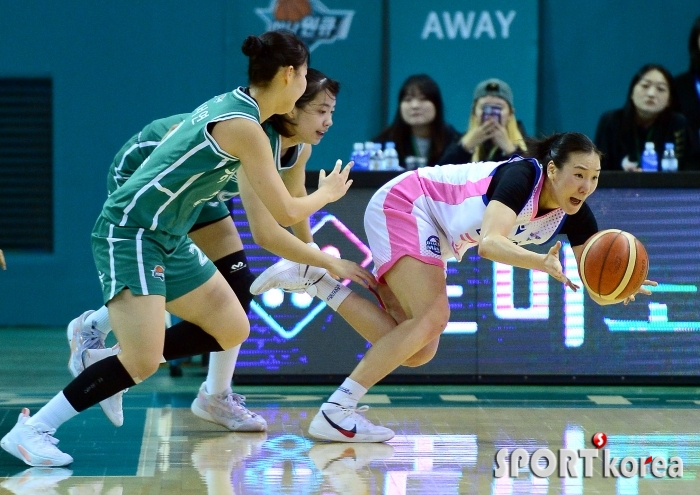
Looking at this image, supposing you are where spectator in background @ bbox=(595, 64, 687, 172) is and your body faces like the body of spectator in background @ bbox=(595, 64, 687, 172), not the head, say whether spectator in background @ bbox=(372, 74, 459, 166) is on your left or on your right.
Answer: on your right

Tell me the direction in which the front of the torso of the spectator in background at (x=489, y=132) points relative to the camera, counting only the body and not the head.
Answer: toward the camera

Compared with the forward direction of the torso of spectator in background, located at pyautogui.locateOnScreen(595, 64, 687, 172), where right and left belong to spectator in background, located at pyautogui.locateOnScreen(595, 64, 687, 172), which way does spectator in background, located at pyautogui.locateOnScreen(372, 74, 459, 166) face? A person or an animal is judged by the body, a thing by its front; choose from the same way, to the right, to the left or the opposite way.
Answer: the same way

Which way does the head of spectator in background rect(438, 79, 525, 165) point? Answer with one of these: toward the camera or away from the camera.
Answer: toward the camera

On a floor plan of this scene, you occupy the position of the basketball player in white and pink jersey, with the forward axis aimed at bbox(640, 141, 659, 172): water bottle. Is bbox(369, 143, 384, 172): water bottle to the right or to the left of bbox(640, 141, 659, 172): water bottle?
left

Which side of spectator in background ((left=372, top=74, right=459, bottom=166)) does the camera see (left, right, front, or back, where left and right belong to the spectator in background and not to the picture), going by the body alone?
front

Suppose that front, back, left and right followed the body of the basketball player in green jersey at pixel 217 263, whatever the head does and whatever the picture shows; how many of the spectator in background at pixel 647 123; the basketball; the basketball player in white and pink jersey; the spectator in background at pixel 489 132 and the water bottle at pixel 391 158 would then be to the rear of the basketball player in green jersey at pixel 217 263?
0

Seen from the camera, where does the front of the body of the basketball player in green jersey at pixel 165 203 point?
to the viewer's right

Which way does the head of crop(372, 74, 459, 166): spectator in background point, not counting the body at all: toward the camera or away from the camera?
toward the camera

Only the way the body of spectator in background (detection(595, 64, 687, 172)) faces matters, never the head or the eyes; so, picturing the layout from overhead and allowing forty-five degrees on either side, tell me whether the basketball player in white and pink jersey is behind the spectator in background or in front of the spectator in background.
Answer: in front

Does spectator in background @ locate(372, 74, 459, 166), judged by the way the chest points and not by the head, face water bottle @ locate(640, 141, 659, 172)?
no

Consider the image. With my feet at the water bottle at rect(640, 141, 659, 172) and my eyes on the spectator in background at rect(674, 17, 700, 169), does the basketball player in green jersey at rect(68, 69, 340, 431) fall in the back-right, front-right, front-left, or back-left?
back-left

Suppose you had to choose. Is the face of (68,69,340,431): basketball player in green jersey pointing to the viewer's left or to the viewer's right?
to the viewer's right

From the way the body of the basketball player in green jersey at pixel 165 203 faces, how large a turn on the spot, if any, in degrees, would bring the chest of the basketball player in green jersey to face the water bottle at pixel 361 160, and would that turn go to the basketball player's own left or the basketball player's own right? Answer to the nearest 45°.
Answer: approximately 45° to the basketball player's own left

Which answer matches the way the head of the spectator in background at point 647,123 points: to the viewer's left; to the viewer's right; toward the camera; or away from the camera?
toward the camera

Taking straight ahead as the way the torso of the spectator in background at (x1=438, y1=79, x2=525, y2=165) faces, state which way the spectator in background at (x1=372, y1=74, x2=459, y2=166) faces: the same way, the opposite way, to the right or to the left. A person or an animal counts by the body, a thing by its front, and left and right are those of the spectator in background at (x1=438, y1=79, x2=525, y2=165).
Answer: the same way

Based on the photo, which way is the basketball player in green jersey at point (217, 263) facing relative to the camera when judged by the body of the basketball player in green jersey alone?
to the viewer's right

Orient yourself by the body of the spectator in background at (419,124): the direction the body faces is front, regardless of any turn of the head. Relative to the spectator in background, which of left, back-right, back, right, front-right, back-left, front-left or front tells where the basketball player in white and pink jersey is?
front

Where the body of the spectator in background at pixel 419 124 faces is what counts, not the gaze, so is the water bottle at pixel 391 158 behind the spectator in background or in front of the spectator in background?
in front

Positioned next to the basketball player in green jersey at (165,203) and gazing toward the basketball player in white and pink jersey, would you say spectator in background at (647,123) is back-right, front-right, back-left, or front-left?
front-left
